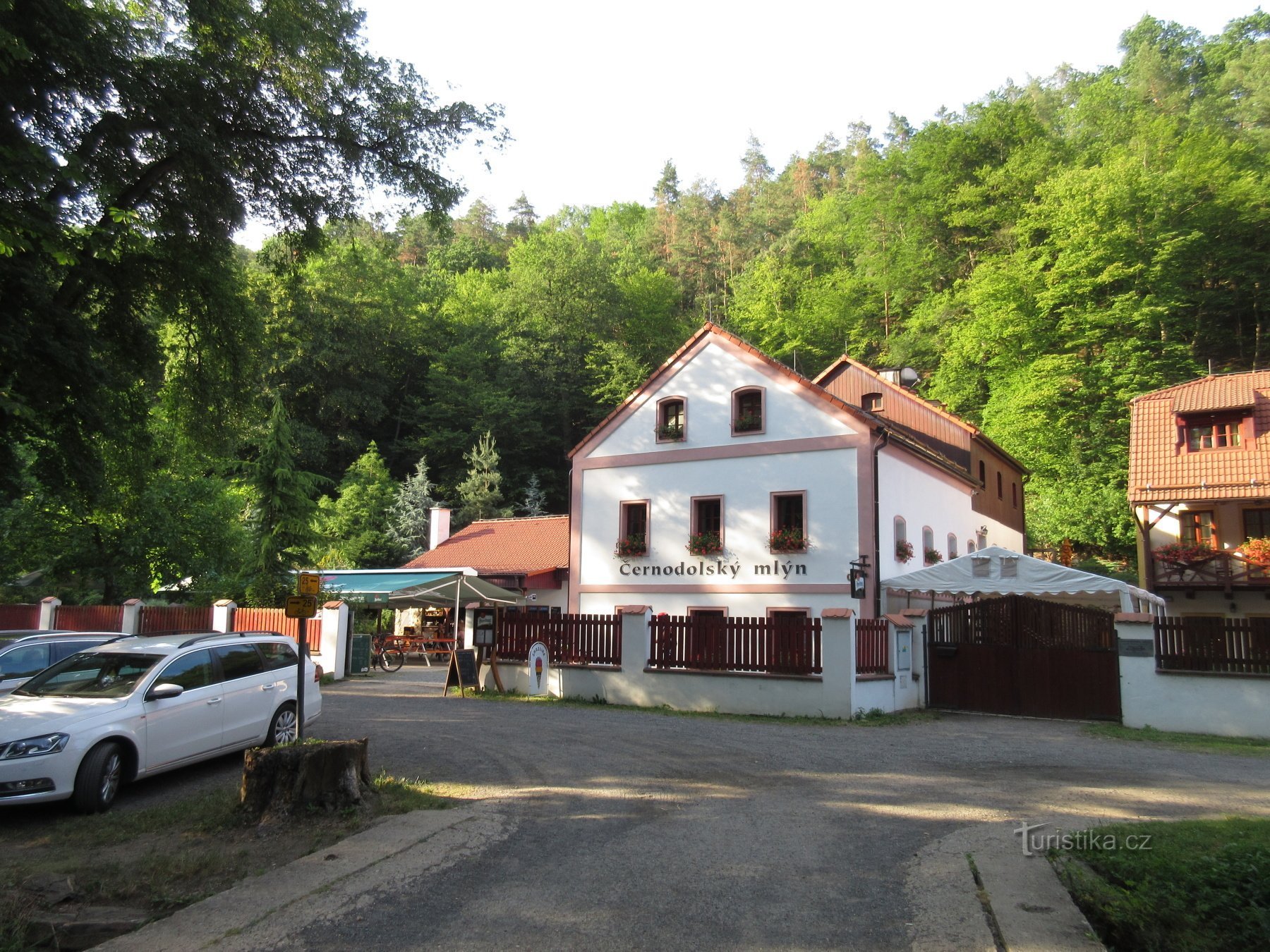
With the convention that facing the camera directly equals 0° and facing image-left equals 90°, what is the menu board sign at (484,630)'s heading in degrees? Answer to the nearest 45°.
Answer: approximately 0°

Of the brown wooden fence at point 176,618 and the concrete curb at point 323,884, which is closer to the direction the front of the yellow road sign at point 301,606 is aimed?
the concrete curb

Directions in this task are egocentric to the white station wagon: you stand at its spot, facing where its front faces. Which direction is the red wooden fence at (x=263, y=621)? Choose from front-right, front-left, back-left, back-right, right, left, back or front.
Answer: back-right

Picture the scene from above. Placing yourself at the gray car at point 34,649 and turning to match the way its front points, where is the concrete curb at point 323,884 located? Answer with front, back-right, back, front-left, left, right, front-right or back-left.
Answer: front-left

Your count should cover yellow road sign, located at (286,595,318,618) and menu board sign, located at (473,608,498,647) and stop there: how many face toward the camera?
2

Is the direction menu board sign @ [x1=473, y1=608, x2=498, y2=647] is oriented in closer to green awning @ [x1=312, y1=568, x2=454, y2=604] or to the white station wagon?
the white station wagon

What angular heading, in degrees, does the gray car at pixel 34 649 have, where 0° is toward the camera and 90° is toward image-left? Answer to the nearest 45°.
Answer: approximately 45°

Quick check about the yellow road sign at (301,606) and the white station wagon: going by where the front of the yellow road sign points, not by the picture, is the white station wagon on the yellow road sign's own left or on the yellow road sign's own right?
on the yellow road sign's own right

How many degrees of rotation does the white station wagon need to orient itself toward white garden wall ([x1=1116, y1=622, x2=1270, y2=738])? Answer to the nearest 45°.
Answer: approximately 135° to its left
